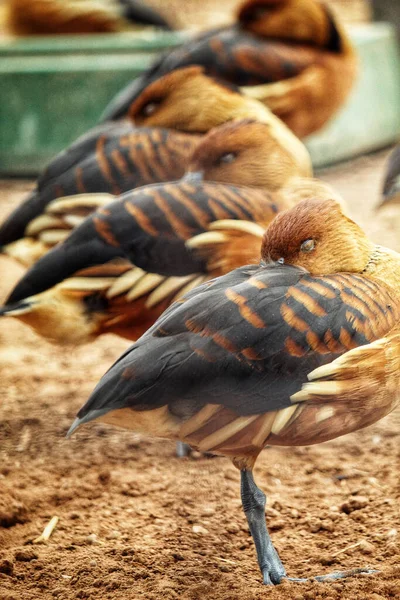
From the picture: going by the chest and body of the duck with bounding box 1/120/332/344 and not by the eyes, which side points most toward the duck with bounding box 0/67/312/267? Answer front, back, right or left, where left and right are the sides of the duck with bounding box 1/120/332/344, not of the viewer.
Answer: left

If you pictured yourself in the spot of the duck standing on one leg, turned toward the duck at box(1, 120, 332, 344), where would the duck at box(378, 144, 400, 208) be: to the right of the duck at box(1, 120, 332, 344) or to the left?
right

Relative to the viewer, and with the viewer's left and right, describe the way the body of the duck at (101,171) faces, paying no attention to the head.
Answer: facing to the right of the viewer

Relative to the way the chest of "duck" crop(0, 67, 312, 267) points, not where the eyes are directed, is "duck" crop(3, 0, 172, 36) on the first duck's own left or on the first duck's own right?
on the first duck's own left

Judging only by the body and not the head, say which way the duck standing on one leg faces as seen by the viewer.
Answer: to the viewer's right

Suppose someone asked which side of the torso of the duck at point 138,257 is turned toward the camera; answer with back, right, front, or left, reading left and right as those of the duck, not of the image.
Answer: right
